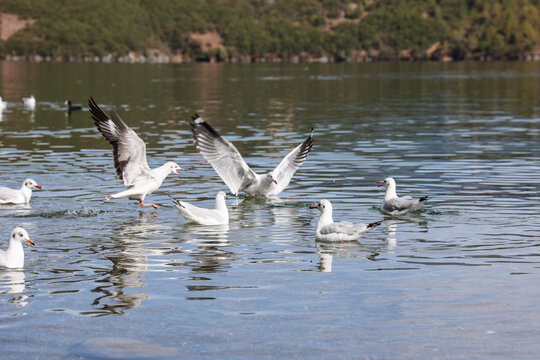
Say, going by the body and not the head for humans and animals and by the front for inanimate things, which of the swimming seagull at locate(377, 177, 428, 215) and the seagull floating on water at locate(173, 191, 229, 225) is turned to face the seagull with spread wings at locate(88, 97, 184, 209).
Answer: the swimming seagull

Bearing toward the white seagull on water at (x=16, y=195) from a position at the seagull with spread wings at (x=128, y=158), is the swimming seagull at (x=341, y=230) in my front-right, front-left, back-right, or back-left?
back-left

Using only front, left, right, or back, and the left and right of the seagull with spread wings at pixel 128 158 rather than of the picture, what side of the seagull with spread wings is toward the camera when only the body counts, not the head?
right

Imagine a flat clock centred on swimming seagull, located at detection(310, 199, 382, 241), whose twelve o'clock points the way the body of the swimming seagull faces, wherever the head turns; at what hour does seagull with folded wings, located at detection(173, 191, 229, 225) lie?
The seagull with folded wings is roughly at 1 o'clock from the swimming seagull.

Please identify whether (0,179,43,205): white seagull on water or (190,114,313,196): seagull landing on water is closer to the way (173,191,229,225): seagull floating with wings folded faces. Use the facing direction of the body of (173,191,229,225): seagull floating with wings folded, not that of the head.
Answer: the seagull landing on water

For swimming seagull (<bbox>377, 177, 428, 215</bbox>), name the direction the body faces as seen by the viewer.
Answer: to the viewer's left

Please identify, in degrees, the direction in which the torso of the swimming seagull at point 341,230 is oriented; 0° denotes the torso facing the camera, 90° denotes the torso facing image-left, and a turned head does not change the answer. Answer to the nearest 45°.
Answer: approximately 90°

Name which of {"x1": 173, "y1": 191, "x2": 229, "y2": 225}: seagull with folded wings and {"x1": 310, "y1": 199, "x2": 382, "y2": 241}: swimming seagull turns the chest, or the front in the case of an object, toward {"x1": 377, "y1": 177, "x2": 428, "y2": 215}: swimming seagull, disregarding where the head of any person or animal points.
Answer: the seagull with folded wings

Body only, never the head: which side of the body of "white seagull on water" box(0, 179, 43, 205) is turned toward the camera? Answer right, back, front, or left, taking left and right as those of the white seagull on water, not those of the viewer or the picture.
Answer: right

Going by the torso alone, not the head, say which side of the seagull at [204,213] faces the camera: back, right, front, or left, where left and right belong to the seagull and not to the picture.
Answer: right

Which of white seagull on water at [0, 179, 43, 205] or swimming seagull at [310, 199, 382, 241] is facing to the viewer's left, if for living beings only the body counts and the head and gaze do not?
the swimming seagull

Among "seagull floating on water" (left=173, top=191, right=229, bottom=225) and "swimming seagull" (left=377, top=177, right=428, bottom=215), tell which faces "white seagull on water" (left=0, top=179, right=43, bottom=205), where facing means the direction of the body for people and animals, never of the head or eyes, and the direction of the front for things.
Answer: the swimming seagull

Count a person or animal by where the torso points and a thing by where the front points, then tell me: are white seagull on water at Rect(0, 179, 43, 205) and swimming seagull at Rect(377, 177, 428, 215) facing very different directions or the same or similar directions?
very different directions

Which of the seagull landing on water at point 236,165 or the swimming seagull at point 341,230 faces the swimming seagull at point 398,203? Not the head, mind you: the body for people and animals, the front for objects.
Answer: the seagull landing on water
